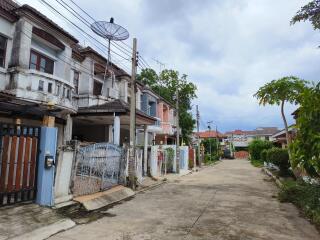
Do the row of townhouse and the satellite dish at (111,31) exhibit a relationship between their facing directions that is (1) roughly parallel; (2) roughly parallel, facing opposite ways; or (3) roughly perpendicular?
roughly perpendicular

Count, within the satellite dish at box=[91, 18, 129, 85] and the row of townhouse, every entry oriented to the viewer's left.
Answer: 0

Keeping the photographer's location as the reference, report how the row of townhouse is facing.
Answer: facing the viewer and to the right of the viewer

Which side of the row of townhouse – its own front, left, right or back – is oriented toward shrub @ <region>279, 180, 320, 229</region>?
front

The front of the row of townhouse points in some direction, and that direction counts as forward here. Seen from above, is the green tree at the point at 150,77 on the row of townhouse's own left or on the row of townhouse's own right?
on the row of townhouse's own left

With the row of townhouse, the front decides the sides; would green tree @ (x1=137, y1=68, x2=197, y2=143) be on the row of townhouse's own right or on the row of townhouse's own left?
on the row of townhouse's own left

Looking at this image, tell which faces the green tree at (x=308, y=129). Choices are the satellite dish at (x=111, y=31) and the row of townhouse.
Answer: the row of townhouse

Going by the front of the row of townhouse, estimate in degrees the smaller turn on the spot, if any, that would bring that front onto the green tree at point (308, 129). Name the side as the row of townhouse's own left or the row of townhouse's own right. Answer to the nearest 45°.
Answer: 0° — it already faces it
